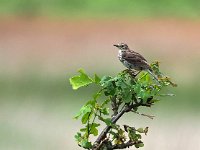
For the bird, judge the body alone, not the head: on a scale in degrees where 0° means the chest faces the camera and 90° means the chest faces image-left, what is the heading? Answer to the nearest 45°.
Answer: approximately 90°
